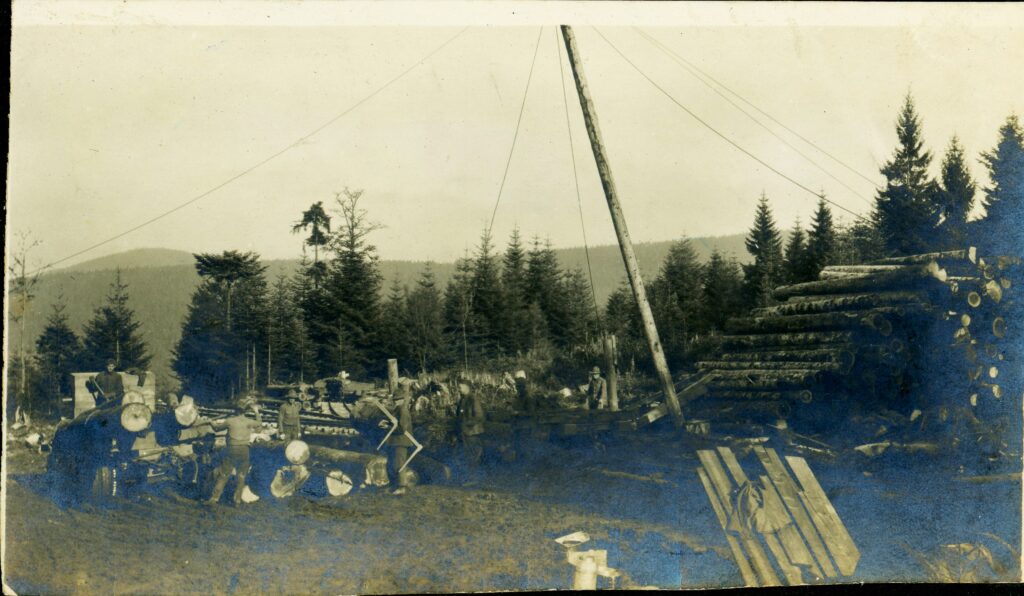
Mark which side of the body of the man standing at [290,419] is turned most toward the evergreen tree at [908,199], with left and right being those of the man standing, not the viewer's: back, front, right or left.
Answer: left

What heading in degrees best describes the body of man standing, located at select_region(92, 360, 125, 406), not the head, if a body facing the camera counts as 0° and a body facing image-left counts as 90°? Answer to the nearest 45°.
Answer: approximately 0°

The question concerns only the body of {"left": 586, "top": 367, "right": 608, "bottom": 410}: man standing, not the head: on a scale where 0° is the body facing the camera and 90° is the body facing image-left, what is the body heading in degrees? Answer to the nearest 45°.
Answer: approximately 0°

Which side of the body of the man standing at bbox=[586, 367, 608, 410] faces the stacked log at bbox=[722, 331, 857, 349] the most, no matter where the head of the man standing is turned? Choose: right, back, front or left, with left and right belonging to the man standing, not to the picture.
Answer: left

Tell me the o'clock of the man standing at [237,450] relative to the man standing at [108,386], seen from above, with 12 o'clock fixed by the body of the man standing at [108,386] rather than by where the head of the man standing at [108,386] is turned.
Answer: the man standing at [237,450] is roughly at 10 o'clock from the man standing at [108,386].

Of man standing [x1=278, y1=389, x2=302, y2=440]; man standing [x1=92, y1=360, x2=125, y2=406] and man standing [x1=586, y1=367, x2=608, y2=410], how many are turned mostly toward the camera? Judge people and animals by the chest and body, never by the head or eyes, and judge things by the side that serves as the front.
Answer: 3

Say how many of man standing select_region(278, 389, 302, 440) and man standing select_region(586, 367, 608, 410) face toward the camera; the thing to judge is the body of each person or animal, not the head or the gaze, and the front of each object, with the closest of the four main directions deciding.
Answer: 2
